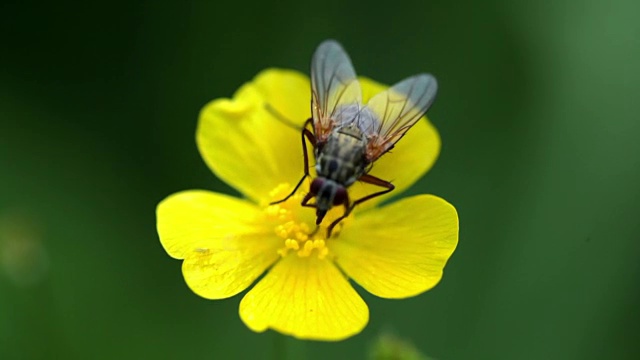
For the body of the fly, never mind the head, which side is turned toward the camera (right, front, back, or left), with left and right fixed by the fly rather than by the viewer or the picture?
front
